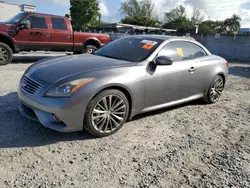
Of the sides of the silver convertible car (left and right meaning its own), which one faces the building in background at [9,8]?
right

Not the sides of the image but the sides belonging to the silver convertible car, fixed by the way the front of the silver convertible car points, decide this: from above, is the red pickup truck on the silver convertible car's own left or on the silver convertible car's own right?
on the silver convertible car's own right

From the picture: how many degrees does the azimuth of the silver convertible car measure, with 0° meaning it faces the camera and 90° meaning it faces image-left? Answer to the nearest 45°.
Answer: approximately 45°

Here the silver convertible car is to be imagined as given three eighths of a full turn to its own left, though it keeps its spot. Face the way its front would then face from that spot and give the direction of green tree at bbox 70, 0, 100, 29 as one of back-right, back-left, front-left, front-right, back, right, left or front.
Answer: left
